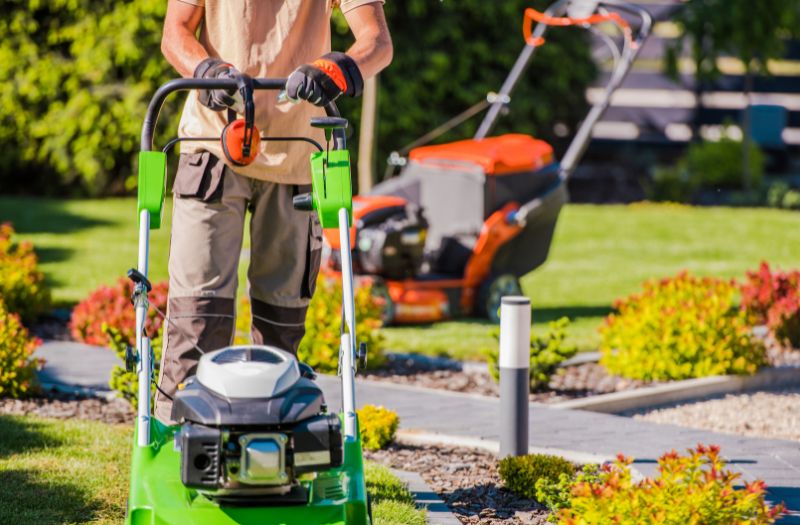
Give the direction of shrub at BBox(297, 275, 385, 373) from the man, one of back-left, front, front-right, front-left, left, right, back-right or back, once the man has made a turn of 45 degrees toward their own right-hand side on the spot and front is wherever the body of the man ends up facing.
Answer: back-right

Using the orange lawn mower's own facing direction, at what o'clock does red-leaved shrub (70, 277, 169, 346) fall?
The red-leaved shrub is roughly at 12 o'clock from the orange lawn mower.

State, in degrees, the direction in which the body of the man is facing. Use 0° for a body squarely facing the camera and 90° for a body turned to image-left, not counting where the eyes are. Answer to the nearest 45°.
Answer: approximately 0°

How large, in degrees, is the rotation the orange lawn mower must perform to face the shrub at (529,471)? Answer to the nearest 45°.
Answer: approximately 45° to its left

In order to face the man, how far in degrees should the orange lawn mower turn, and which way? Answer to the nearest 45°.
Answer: approximately 45° to its left

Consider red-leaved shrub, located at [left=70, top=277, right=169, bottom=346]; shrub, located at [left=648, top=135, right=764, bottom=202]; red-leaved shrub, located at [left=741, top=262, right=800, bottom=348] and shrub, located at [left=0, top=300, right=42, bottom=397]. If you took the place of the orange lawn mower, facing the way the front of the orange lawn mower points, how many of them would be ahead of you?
2

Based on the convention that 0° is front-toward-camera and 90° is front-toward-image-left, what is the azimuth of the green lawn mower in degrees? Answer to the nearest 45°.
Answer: approximately 0°

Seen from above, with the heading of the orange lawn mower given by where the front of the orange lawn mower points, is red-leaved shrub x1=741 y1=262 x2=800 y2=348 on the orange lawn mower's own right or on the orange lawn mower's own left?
on the orange lawn mower's own left

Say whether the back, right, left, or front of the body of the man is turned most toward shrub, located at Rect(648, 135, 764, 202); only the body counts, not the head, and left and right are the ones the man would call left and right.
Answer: back

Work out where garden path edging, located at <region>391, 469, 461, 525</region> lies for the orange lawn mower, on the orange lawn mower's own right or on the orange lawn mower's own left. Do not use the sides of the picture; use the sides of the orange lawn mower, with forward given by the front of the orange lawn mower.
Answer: on the orange lawn mower's own left

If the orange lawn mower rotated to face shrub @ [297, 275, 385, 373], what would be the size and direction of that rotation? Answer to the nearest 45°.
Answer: approximately 45° to its left
